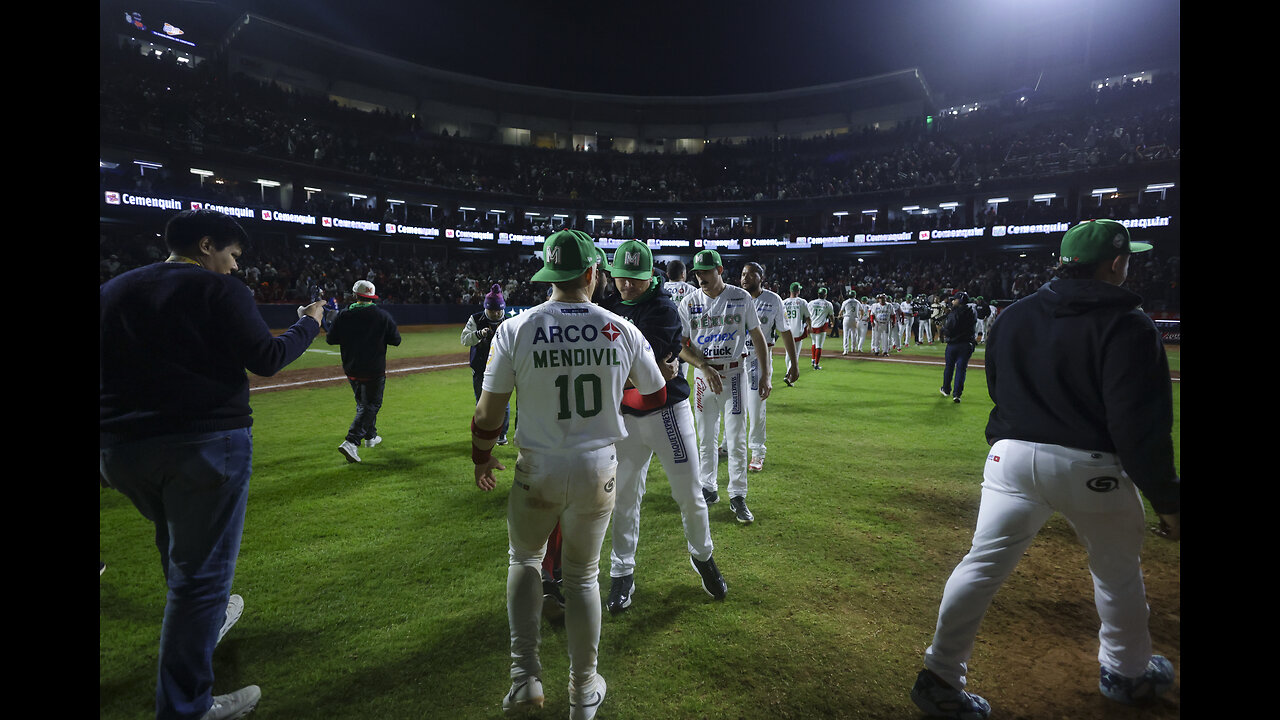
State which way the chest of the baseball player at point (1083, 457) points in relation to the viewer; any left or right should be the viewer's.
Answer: facing away from the viewer and to the right of the viewer

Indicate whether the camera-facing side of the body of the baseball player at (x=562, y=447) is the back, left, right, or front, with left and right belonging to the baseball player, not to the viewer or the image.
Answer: back

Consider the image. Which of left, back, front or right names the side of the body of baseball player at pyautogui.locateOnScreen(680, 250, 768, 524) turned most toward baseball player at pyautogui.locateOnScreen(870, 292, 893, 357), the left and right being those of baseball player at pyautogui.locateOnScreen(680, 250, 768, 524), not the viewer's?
back
